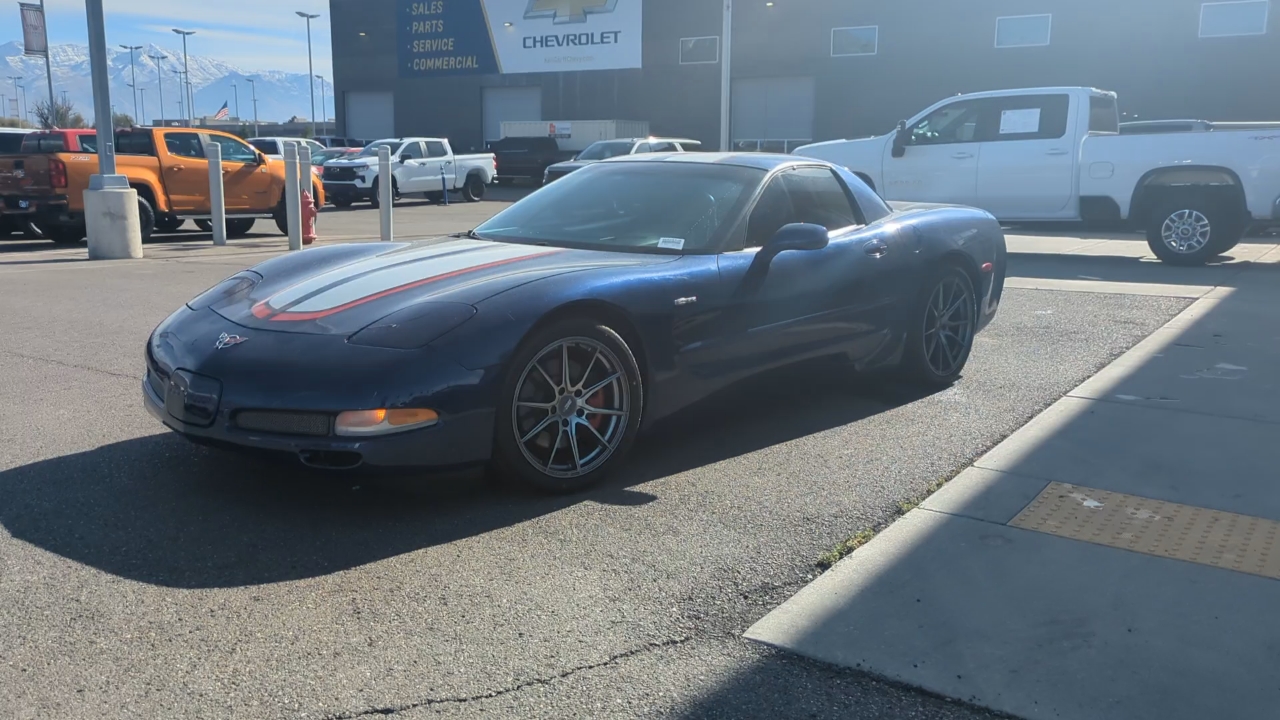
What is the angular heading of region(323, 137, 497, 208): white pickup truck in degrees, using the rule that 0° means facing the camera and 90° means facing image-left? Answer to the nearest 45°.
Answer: approximately 45°

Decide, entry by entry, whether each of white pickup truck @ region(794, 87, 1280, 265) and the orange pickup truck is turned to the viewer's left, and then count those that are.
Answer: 1

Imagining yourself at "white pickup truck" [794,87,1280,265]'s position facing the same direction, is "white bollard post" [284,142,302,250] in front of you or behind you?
in front

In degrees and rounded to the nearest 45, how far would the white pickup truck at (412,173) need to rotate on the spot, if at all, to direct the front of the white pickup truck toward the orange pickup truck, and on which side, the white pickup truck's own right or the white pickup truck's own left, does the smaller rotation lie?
approximately 45° to the white pickup truck's own left

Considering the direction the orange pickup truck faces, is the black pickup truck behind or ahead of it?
ahead

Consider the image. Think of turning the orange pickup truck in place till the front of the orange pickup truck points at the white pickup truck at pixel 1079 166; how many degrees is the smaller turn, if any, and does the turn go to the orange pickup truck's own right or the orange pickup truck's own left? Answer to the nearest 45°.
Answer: approximately 90° to the orange pickup truck's own right

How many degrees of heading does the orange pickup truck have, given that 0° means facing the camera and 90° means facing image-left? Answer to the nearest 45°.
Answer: approximately 225°

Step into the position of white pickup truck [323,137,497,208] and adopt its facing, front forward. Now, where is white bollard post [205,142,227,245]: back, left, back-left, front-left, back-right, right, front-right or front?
front-left

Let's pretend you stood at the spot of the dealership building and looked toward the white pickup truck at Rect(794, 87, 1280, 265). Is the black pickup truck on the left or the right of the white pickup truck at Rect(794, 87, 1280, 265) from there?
right

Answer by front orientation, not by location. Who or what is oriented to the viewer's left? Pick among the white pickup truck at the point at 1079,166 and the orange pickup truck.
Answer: the white pickup truck

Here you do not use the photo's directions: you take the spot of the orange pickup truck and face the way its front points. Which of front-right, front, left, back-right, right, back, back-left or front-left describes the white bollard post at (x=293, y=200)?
right

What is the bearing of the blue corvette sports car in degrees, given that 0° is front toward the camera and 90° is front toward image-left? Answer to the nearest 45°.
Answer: approximately 45°

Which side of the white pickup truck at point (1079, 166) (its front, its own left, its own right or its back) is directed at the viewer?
left
